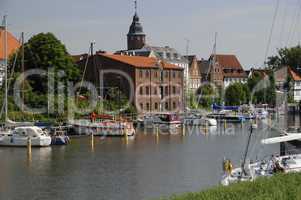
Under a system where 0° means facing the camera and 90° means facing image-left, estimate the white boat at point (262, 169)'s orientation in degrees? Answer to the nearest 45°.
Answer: approximately 45°
